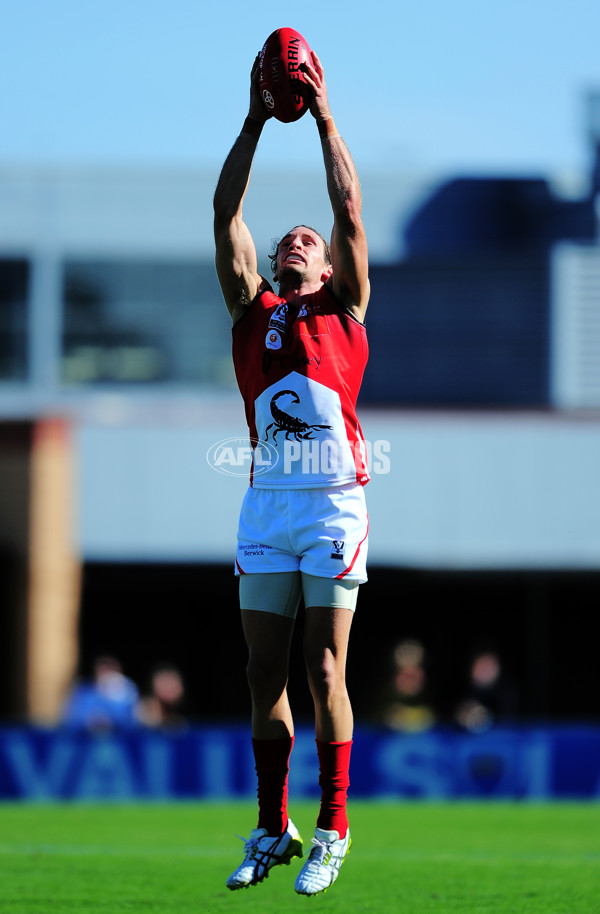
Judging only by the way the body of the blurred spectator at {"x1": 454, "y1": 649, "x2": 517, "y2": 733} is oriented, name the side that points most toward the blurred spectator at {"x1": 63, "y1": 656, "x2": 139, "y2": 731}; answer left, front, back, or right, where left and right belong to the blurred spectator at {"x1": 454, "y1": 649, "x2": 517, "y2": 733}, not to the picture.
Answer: right

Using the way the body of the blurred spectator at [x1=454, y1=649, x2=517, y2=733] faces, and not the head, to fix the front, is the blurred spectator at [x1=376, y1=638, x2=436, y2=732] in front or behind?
in front

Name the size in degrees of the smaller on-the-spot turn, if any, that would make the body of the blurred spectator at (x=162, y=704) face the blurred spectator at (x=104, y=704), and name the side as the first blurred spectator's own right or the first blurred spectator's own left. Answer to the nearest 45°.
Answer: approximately 45° to the first blurred spectator's own right

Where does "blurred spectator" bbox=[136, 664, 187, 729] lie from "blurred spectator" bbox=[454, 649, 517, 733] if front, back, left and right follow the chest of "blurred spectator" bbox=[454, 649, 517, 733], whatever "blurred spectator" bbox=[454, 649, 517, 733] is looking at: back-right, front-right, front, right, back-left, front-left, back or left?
right

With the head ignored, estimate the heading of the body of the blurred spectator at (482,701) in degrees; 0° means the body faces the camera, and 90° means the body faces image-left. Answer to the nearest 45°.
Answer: approximately 0°

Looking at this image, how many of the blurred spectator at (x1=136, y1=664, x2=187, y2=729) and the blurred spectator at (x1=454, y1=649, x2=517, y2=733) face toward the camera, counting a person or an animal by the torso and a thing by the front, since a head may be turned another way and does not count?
2

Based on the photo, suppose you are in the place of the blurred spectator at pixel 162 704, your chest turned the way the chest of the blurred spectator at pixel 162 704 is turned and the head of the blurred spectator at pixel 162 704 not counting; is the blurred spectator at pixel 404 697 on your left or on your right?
on your left

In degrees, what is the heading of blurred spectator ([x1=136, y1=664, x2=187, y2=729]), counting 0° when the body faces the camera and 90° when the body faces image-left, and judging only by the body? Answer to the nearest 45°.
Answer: approximately 0°
